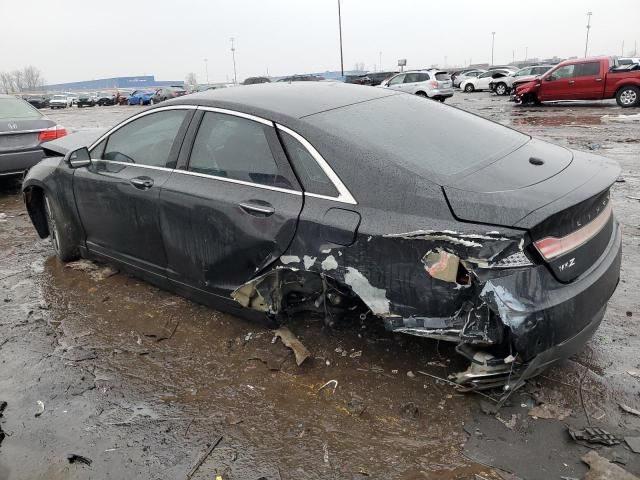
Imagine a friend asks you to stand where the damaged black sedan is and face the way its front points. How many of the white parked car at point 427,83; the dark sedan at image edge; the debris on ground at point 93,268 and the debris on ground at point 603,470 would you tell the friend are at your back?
1

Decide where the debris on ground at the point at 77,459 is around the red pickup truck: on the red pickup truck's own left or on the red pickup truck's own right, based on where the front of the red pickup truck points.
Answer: on the red pickup truck's own left

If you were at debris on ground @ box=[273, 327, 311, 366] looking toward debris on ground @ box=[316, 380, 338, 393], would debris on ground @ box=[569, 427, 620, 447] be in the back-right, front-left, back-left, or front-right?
front-left

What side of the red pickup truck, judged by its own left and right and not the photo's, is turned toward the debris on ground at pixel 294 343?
left

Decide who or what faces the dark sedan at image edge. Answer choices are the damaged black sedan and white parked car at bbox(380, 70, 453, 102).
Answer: the damaged black sedan

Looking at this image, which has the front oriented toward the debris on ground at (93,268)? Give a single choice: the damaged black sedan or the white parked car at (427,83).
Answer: the damaged black sedan

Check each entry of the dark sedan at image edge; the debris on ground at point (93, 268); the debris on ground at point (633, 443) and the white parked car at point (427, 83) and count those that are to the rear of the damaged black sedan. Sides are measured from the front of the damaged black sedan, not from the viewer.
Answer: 1

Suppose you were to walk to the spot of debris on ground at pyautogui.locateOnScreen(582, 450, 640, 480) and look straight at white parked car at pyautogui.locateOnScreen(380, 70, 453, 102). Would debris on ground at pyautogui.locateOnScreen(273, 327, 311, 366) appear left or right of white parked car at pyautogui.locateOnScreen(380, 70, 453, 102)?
left

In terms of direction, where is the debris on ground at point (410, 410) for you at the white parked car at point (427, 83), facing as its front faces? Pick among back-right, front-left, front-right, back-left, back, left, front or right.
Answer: back-left

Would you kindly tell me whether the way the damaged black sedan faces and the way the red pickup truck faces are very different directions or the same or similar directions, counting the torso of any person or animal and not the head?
same or similar directions

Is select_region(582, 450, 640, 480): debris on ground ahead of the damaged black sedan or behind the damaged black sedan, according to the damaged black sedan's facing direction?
behind

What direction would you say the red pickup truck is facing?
to the viewer's left

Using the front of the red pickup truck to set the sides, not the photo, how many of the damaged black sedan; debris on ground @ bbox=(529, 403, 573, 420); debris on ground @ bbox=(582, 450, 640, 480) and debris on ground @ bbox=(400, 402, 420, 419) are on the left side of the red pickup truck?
4

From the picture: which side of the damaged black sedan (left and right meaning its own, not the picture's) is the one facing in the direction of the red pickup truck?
right

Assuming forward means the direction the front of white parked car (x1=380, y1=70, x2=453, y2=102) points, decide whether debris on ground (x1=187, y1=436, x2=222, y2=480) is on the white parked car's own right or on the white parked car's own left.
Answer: on the white parked car's own left

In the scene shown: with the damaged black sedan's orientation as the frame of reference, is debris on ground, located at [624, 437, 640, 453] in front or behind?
behind

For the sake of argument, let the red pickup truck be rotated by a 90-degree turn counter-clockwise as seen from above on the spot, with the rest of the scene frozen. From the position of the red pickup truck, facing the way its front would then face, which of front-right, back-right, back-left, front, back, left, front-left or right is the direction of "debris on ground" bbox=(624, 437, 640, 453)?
front
